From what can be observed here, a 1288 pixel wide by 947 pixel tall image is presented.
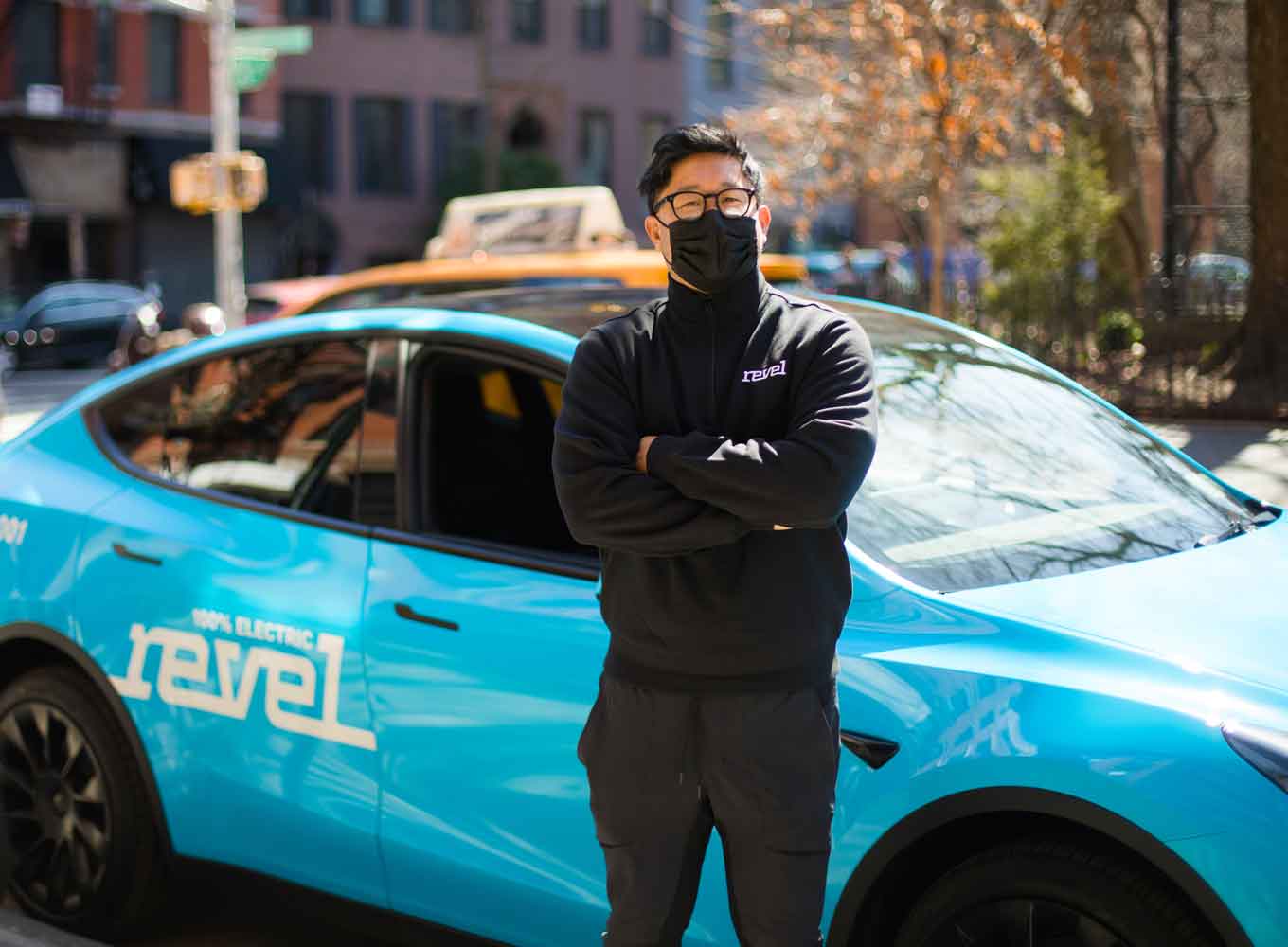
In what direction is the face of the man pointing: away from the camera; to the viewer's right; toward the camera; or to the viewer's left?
toward the camera

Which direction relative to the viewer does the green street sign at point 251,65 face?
toward the camera

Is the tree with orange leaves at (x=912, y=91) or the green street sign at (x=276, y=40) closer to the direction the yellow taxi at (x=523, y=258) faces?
the green street sign

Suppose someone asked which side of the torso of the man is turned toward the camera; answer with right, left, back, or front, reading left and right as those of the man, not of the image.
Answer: front

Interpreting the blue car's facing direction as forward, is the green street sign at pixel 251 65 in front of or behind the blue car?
behind

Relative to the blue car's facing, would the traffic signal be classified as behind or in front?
behind

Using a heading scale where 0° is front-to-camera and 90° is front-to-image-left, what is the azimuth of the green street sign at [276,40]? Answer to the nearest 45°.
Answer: approximately 0°

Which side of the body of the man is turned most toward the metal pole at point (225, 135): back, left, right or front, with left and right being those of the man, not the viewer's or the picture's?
back

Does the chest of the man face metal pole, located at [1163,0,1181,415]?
no

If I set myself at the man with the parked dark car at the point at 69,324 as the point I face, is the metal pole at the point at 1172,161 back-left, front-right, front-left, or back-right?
front-right

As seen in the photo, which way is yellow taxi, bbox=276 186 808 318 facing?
to the viewer's left

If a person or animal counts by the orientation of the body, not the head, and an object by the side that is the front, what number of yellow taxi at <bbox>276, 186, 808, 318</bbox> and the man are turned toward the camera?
1

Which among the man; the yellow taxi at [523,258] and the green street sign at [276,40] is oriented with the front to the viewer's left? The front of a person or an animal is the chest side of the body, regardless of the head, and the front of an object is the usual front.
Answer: the yellow taxi

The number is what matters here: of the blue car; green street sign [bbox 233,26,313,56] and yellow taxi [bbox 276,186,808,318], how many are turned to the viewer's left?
1
